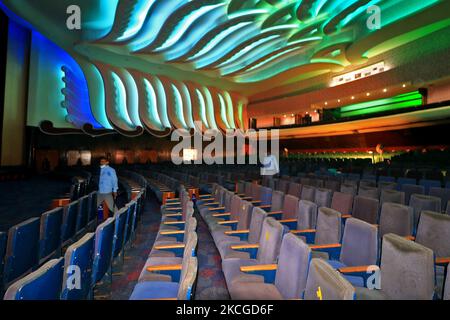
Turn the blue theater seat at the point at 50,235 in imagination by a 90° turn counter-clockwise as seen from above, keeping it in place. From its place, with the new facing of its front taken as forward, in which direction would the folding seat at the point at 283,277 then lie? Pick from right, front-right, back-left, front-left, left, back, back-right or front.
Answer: left

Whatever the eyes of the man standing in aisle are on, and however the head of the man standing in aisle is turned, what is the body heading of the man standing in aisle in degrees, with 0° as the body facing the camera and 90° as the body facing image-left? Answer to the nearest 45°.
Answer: approximately 45°

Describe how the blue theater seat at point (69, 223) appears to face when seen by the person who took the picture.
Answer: facing away from the viewer and to the left of the viewer

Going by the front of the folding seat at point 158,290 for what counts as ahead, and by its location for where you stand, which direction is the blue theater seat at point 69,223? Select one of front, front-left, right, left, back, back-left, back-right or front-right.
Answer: front-right

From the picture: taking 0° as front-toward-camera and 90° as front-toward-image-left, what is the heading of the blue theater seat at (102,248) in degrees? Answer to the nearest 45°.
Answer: approximately 135°

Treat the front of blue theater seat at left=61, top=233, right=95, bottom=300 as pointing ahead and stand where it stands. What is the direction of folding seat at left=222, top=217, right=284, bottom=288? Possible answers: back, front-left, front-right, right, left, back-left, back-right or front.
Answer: back-right

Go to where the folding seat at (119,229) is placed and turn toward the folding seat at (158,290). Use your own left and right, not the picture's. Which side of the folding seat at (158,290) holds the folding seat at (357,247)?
left

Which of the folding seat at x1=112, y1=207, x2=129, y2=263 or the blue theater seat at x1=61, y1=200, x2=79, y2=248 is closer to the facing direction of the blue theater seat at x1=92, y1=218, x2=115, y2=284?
the blue theater seat

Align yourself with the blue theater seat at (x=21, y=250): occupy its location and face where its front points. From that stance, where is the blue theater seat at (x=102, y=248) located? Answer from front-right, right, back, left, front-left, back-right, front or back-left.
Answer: back

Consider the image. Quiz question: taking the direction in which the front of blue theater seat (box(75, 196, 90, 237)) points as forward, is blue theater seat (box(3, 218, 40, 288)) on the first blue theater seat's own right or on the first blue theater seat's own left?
on the first blue theater seat's own left

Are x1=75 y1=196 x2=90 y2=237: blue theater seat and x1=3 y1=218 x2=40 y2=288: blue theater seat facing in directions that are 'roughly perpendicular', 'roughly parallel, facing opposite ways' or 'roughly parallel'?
roughly parallel

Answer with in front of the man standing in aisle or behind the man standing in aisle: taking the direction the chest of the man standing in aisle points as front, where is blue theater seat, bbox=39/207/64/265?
in front
